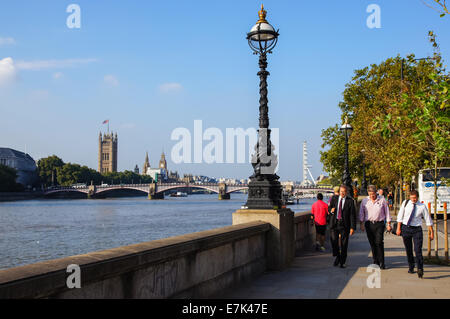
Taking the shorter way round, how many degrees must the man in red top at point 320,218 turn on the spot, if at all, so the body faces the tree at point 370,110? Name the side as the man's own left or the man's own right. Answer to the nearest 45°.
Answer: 0° — they already face it

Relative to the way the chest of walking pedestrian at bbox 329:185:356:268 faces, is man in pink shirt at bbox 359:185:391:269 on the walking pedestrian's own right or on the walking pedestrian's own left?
on the walking pedestrian's own left

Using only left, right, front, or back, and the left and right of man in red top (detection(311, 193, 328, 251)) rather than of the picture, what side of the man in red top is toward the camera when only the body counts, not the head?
back

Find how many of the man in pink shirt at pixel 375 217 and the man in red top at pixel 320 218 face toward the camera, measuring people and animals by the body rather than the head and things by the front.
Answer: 1

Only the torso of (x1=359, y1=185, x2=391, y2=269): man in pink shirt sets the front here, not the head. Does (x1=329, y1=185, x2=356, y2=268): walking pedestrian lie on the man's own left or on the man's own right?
on the man's own right

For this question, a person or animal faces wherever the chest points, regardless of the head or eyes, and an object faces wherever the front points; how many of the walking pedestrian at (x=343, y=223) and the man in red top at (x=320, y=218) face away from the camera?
1

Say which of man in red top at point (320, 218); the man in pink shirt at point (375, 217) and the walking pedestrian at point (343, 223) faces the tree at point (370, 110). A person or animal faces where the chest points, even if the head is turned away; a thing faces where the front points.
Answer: the man in red top

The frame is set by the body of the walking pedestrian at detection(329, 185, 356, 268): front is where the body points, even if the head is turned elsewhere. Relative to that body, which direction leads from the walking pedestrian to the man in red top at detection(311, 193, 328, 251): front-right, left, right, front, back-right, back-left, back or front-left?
back

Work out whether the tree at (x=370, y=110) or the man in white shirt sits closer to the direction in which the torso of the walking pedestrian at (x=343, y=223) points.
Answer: the man in white shirt

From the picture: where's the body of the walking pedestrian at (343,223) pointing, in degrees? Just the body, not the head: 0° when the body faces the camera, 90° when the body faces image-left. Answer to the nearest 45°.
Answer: approximately 0°
